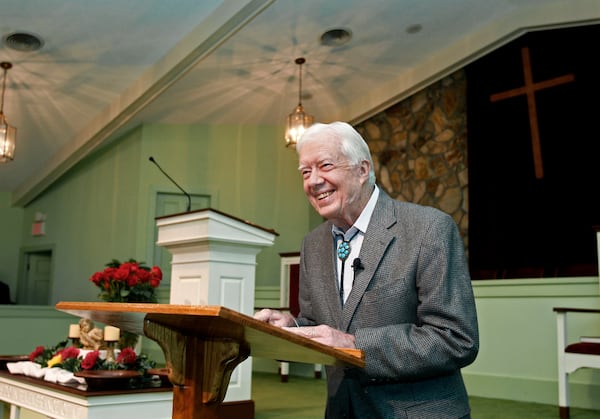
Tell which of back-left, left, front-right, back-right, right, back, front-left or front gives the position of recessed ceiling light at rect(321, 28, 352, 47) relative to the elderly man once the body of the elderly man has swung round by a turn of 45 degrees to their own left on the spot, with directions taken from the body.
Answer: back

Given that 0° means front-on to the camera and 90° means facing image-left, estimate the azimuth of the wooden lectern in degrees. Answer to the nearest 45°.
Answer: approximately 45°

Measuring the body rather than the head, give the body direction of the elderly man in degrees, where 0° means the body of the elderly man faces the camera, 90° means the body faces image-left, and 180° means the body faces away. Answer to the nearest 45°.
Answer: approximately 45°

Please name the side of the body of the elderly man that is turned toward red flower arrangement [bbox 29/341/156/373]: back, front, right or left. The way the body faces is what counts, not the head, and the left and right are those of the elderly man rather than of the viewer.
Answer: right

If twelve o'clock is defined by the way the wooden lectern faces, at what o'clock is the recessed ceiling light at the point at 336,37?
The recessed ceiling light is roughly at 5 o'clock from the wooden lectern.

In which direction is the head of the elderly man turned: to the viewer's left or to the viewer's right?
to the viewer's left

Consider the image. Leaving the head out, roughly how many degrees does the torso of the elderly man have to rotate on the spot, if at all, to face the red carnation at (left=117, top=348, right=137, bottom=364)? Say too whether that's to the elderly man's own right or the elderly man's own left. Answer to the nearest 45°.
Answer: approximately 90° to the elderly man's own right
